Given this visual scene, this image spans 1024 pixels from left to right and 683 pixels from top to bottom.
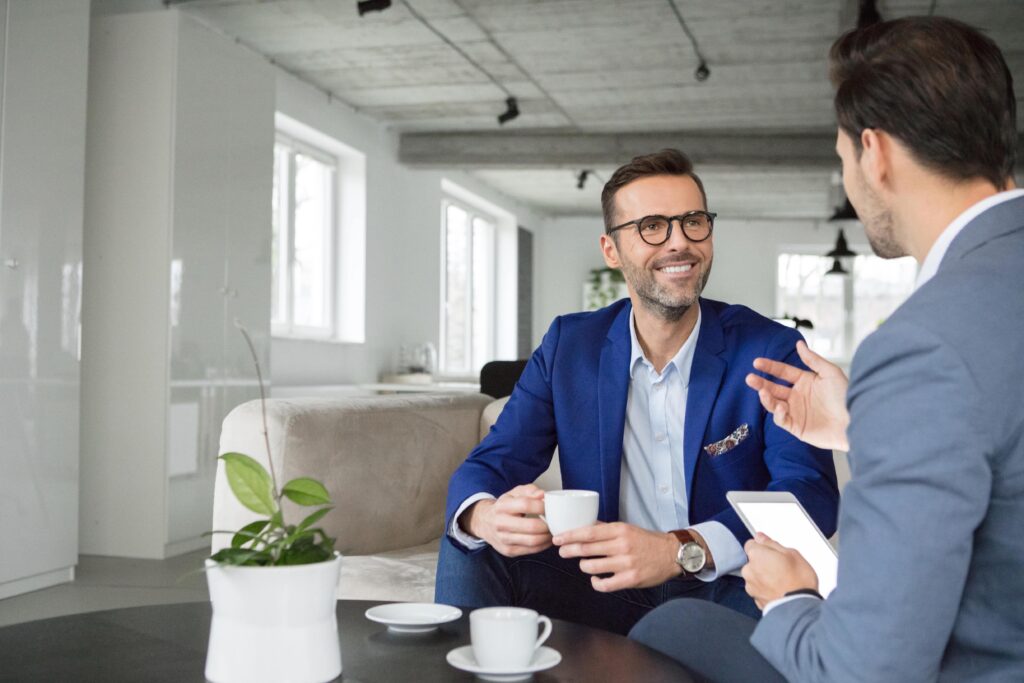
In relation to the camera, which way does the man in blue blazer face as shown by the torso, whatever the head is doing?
toward the camera

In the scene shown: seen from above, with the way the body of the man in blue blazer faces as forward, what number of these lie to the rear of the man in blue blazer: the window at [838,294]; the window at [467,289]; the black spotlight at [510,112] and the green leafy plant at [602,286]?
4

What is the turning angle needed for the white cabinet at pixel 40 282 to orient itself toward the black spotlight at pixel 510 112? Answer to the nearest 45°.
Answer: approximately 90° to its left

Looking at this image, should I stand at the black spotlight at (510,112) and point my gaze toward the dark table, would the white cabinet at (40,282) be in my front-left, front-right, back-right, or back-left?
front-right

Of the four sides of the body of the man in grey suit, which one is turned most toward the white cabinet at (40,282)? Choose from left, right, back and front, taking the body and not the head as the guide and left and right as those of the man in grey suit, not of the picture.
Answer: front

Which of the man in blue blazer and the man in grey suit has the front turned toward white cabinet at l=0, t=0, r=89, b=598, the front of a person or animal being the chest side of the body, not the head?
the man in grey suit

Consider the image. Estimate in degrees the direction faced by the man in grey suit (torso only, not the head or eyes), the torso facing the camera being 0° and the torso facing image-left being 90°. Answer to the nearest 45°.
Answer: approximately 135°

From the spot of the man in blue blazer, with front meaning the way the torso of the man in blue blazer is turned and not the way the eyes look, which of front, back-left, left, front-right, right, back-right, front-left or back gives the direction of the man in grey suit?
front

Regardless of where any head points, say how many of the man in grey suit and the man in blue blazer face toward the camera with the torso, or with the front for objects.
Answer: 1

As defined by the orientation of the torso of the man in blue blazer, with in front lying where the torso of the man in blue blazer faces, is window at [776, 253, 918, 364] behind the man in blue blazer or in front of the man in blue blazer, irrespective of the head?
behind

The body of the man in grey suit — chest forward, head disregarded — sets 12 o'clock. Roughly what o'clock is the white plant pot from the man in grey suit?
The white plant pot is roughly at 10 o'clock from the man in grey suit.

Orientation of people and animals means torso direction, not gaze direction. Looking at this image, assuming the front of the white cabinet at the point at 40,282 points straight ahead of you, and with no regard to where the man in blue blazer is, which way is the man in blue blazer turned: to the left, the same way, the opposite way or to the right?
to the right

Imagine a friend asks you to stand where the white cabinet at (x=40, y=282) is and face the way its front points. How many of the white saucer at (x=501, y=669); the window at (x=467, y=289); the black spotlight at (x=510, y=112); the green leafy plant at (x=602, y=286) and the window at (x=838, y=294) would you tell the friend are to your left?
4

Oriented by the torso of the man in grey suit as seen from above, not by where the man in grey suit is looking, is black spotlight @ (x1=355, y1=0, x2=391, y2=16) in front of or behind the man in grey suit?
in front

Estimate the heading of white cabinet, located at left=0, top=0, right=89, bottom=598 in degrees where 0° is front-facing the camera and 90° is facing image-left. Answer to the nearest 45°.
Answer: approximately 315°
